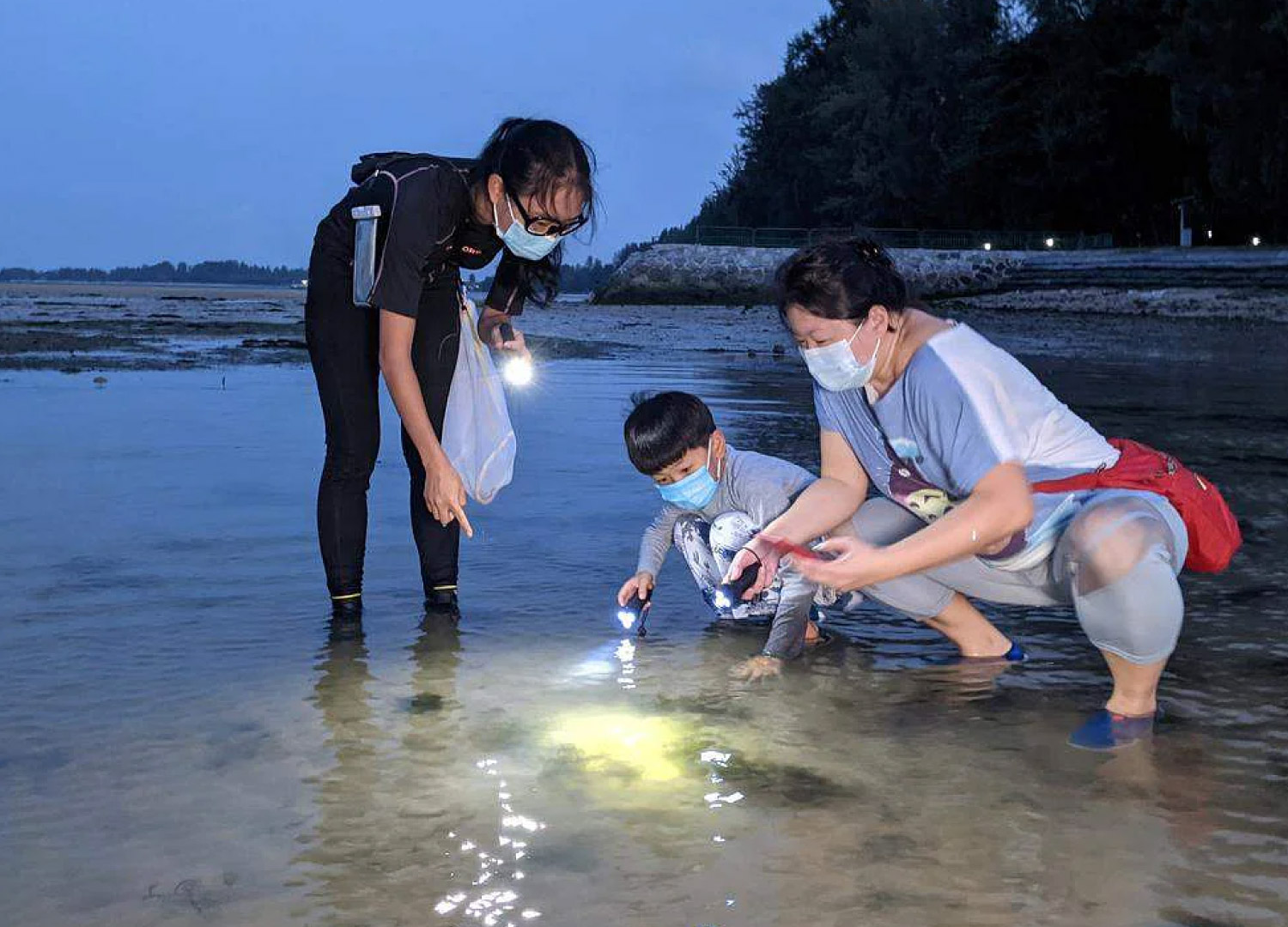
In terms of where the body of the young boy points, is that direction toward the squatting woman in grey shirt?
no

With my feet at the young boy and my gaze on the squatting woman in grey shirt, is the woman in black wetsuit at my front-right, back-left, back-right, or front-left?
back-right

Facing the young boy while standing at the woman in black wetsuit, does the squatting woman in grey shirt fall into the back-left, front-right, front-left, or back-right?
front-right

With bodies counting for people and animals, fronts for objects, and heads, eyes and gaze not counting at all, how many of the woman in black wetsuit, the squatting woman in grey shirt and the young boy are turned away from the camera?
0

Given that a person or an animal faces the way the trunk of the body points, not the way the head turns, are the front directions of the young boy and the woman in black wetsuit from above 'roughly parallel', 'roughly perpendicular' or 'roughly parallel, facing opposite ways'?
roughly perpendicular

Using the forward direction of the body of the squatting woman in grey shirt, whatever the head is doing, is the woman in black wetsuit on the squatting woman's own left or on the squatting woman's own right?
on the squatting woman's own right

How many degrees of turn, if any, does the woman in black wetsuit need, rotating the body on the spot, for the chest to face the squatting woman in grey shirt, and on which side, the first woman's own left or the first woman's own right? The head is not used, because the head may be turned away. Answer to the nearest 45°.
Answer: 0° — they already face them

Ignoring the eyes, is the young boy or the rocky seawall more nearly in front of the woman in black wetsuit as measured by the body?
the young boy

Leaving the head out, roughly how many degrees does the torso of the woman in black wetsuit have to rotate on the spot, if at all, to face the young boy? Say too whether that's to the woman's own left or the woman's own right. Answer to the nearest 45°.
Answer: approximately 45° to the woman's own left

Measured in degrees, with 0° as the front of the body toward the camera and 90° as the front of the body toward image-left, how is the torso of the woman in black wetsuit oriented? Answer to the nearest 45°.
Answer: approximately 315°

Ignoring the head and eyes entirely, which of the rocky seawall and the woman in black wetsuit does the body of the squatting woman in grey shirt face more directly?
the woman in black wetsuit

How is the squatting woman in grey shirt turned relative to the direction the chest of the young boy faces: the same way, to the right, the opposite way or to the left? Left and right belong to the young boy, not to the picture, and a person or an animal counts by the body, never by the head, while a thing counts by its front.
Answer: the same way

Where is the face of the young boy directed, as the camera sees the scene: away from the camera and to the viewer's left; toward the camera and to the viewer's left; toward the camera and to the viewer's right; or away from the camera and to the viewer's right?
toward the camera and to the viewer's left

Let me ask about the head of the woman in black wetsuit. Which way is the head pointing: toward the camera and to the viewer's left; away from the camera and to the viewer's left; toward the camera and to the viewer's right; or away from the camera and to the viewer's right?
toward the camera and to the viewer's right

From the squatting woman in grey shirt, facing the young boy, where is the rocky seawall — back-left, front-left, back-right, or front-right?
front-right

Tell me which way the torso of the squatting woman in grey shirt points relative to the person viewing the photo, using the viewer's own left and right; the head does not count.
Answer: facing the viewer and to the left of the viewer

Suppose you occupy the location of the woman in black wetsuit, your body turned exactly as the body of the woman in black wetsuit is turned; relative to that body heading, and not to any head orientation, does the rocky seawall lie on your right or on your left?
on your left
